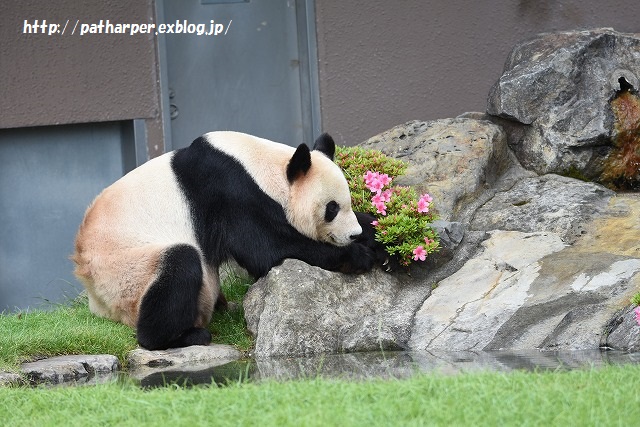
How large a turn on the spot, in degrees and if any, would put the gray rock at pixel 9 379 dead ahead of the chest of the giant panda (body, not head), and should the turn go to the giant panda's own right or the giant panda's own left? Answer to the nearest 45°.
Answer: approximately 135° to the giant panda's own right

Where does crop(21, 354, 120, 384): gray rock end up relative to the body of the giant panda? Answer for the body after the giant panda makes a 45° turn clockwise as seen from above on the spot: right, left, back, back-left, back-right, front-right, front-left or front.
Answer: right

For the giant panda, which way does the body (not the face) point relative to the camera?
to the viewer's right

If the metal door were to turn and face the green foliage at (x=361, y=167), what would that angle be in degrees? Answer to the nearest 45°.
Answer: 0° — it already faces it

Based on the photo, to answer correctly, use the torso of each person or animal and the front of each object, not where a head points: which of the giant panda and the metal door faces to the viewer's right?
the giant panda

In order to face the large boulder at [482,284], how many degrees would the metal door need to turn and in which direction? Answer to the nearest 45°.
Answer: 0° — it already faces it

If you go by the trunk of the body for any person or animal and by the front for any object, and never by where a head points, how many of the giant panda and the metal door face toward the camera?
1

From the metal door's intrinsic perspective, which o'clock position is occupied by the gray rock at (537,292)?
The gray rock is roughly at 11 o'clock from the metal door.

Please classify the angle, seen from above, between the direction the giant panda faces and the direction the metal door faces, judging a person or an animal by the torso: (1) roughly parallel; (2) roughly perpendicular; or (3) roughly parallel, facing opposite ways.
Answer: roughly perpendicular

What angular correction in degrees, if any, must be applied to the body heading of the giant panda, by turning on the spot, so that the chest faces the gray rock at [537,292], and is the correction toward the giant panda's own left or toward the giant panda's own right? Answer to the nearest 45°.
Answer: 0° — it already faces it
